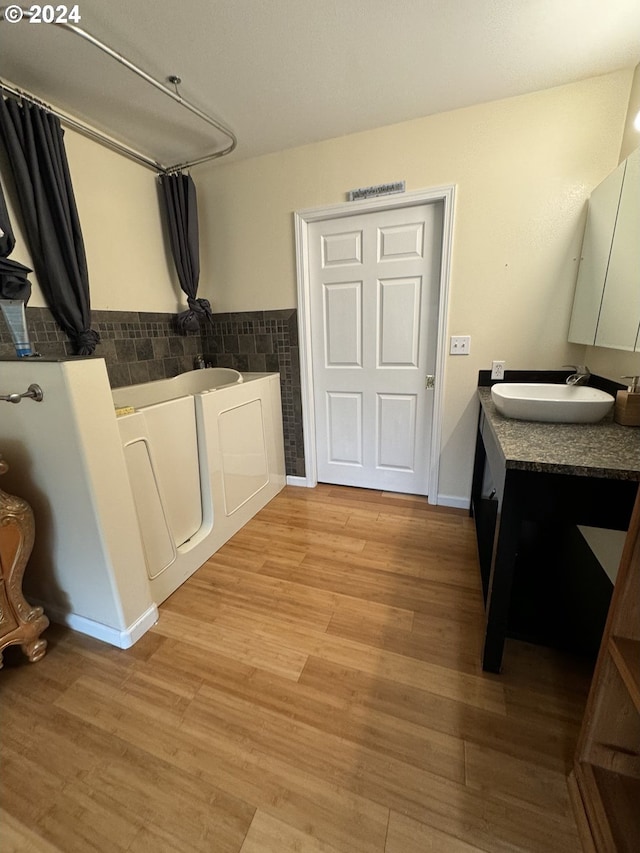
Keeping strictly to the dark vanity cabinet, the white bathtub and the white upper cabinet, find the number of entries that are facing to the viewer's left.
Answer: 2

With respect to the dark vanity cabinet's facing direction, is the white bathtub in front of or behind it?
in front

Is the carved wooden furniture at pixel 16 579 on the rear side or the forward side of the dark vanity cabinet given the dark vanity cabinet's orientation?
on the forward side

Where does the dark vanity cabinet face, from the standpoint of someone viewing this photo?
facing to the left of the viewer

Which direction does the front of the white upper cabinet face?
to the viewer's left

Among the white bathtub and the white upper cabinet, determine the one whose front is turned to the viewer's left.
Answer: the white upper cabinet

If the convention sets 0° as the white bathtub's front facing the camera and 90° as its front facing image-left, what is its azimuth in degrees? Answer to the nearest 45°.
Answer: approximately 315°

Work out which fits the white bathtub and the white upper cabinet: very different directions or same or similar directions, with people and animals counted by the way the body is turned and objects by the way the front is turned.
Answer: very different directions

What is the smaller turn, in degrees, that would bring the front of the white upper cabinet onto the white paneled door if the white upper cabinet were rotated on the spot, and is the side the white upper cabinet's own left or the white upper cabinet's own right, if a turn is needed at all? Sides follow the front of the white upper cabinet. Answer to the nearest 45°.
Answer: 0° — it already faces it
